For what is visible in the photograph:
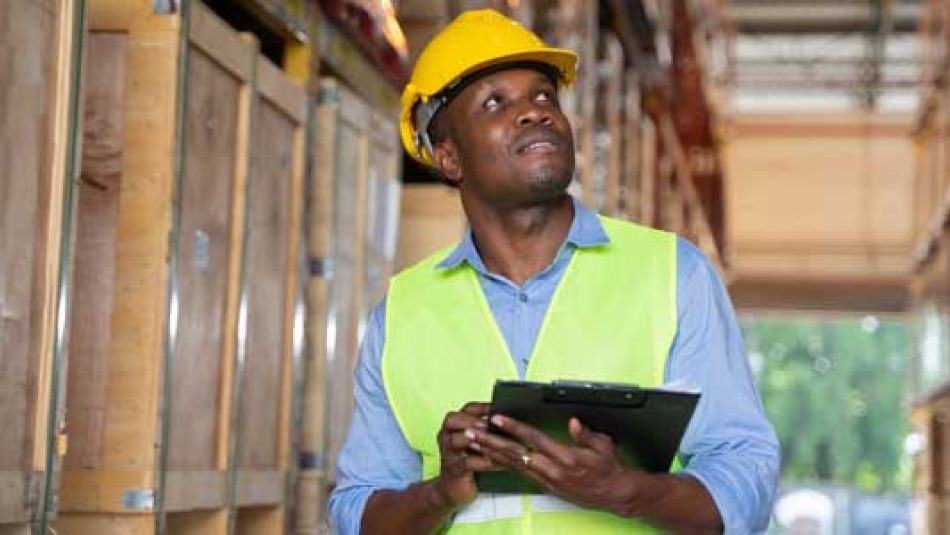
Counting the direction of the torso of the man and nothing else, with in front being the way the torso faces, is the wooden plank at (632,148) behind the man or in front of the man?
behind

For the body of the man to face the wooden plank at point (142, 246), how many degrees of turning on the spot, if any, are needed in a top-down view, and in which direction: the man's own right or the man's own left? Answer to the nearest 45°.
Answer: approximately 135° to the man's own right

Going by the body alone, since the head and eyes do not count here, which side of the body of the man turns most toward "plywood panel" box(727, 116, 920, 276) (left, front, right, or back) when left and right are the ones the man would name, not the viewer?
back

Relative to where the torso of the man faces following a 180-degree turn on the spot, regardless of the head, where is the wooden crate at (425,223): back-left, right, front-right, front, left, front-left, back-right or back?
front

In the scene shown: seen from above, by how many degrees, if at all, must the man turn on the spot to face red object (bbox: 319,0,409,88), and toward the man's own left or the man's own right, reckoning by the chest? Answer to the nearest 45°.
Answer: approximately 180°

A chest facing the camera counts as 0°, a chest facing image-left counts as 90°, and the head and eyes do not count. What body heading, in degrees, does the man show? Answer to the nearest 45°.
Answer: approximately 0°
